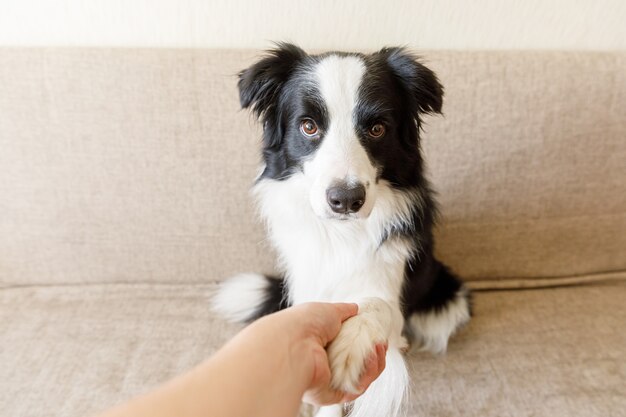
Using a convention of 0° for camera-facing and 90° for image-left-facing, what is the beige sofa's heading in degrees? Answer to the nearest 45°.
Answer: approximately 0°

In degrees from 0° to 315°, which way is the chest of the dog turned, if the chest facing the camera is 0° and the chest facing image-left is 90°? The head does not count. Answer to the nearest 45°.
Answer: approximately 0°
